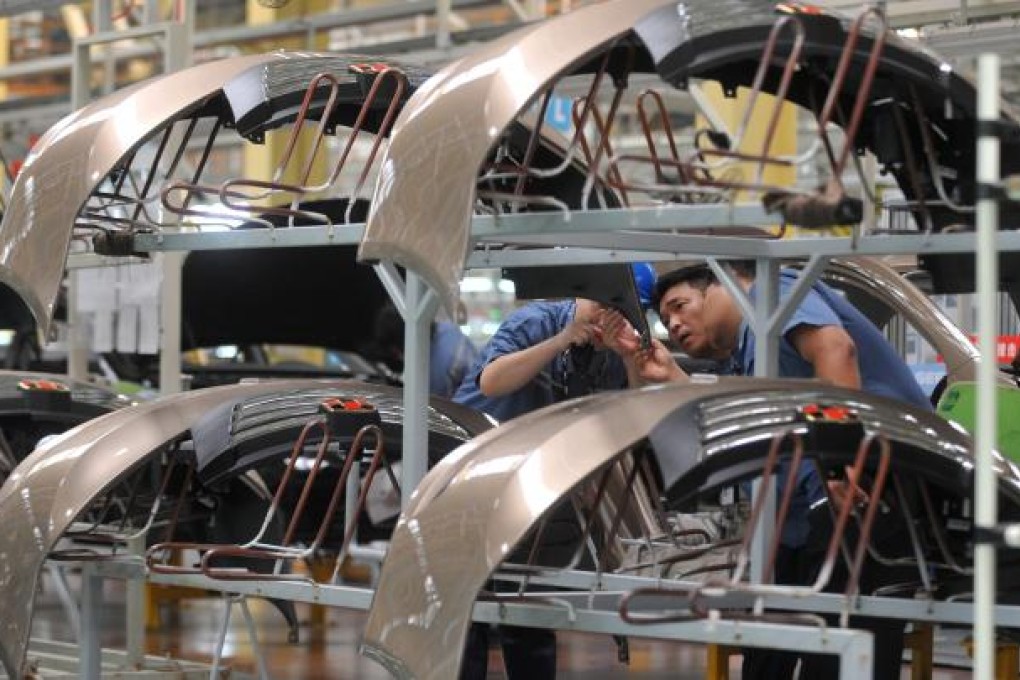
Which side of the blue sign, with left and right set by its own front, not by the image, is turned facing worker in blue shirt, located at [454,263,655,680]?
front

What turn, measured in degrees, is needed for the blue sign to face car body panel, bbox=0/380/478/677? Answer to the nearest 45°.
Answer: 0° — it already faces it

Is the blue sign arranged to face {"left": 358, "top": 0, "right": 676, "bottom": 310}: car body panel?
yes

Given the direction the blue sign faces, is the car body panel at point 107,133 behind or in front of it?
in front

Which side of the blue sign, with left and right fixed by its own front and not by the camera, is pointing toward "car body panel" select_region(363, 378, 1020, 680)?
front

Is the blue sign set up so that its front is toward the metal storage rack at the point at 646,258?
yes

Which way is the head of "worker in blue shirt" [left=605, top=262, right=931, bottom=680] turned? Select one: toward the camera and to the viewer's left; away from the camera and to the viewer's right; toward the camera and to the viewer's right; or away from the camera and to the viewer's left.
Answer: toward the camera and to the viewer's left

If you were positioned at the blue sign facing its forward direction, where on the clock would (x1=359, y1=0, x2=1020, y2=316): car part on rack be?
The car part on rack is roughly at 12 o'clock from the blue sign.

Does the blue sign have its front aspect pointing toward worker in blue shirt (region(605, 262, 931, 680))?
yes

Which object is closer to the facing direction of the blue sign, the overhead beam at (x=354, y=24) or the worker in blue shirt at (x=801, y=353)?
the worker in blue shirt

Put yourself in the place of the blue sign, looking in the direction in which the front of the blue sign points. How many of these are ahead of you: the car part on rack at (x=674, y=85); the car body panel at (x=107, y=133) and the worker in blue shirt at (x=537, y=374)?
3

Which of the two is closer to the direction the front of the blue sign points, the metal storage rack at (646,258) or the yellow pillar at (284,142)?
the metal storage rack

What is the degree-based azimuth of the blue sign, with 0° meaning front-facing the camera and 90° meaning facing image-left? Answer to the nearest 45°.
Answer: approximately 0°
